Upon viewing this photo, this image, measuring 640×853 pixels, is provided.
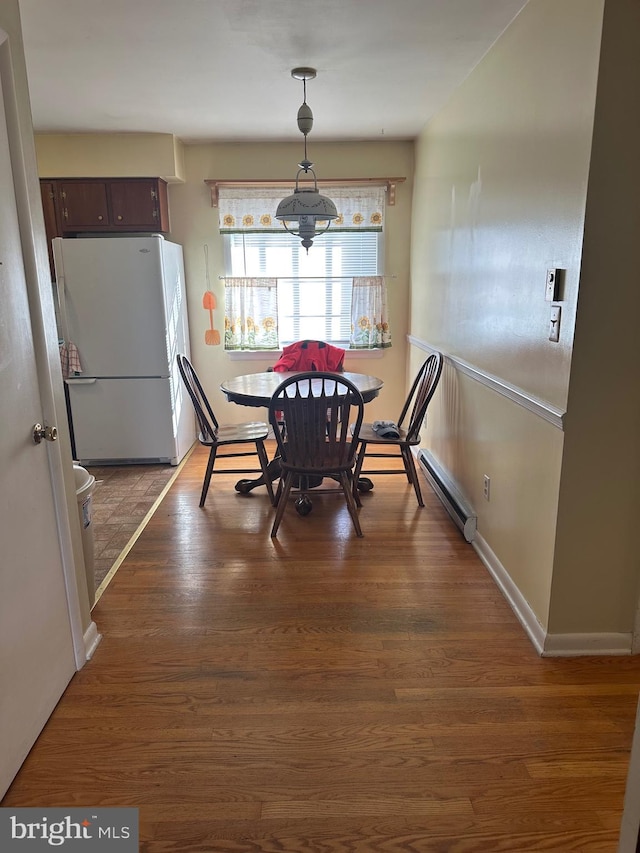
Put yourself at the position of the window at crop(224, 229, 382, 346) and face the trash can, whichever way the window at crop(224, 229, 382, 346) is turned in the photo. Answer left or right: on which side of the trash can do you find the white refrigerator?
right

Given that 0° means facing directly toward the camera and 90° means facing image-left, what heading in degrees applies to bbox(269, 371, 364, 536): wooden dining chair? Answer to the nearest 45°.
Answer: approximately 180°

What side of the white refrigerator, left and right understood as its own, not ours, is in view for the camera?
front

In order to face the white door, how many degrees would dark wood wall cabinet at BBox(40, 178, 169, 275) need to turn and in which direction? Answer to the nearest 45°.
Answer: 0° — it already faces it

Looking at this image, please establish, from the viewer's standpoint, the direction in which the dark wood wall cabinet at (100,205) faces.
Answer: facing the viewer

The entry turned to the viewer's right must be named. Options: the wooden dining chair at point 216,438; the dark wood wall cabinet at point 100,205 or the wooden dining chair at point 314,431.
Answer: the wooden dining chair at point 216,438

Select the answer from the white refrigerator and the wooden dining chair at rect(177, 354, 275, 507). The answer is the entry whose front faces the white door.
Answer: the white refrigerator

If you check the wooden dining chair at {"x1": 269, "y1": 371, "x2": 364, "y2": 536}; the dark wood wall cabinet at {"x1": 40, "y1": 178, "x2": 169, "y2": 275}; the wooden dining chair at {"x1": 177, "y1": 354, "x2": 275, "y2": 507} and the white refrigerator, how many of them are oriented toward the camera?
2

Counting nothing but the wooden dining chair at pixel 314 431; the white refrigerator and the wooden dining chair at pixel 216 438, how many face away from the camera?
1

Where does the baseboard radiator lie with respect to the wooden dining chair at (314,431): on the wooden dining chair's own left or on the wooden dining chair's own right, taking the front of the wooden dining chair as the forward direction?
on the wooden dining chair's own right

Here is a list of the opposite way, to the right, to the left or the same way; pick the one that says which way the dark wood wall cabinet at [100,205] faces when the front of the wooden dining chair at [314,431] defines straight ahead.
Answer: the opposite way

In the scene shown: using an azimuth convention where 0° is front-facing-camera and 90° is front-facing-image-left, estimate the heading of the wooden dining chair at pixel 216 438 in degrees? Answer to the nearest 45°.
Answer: approximately 270°

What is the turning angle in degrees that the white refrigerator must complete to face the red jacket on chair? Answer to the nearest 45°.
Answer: approximately 90° to its left

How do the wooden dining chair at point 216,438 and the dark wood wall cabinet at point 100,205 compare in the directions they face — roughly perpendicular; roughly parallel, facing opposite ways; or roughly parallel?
roughly perpendicular

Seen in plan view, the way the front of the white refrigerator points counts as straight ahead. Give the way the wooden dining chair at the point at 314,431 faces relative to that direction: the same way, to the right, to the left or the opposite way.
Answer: the opposite way

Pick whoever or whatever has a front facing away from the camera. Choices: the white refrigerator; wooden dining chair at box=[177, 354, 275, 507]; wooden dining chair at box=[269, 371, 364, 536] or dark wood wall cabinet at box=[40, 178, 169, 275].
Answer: wooden dining chair at box=[269, 371, 364, 536]

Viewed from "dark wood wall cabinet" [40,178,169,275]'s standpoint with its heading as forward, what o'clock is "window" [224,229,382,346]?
The window is roughly at 9 o'clock from the dark wood wall cabinet.

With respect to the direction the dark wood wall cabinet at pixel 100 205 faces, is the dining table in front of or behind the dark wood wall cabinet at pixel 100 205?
in front

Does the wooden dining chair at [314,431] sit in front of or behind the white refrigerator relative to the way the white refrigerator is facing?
in front
